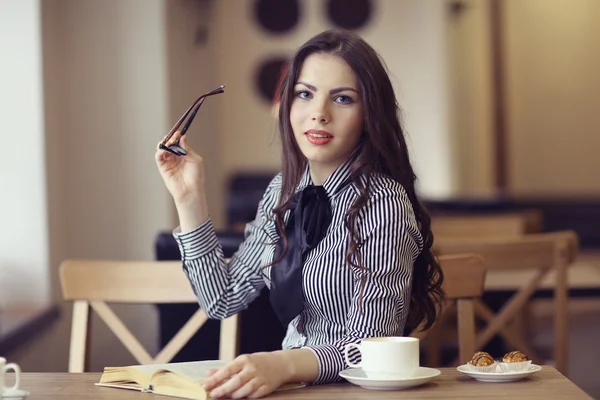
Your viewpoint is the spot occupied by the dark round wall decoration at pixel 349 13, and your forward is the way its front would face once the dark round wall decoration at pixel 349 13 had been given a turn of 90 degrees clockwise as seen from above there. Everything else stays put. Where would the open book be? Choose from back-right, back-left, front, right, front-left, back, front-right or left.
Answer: left

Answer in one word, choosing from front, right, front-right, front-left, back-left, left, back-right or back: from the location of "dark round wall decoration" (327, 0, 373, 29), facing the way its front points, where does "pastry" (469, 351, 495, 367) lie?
front

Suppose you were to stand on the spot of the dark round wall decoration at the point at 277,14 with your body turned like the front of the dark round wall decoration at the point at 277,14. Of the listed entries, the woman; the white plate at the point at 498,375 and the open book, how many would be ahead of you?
3

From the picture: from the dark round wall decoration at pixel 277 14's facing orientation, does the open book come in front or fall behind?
in front

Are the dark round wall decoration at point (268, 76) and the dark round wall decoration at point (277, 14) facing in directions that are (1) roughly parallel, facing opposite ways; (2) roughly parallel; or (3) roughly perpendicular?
roughly parallel

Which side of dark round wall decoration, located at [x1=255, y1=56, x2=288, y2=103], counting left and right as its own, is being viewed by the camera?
front

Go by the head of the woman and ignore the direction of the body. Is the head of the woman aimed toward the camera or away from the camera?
toward the camera

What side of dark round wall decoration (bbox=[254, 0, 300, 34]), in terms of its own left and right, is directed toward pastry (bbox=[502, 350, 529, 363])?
front

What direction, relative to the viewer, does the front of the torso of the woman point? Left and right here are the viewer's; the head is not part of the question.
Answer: facing the viewer and to the left of the viewer

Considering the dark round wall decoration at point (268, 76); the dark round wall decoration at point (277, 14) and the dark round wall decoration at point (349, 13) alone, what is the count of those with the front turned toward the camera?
3

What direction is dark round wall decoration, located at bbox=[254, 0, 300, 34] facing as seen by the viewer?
toward the camera

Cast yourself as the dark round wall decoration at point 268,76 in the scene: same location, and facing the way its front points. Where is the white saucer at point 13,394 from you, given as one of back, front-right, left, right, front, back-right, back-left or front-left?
front
